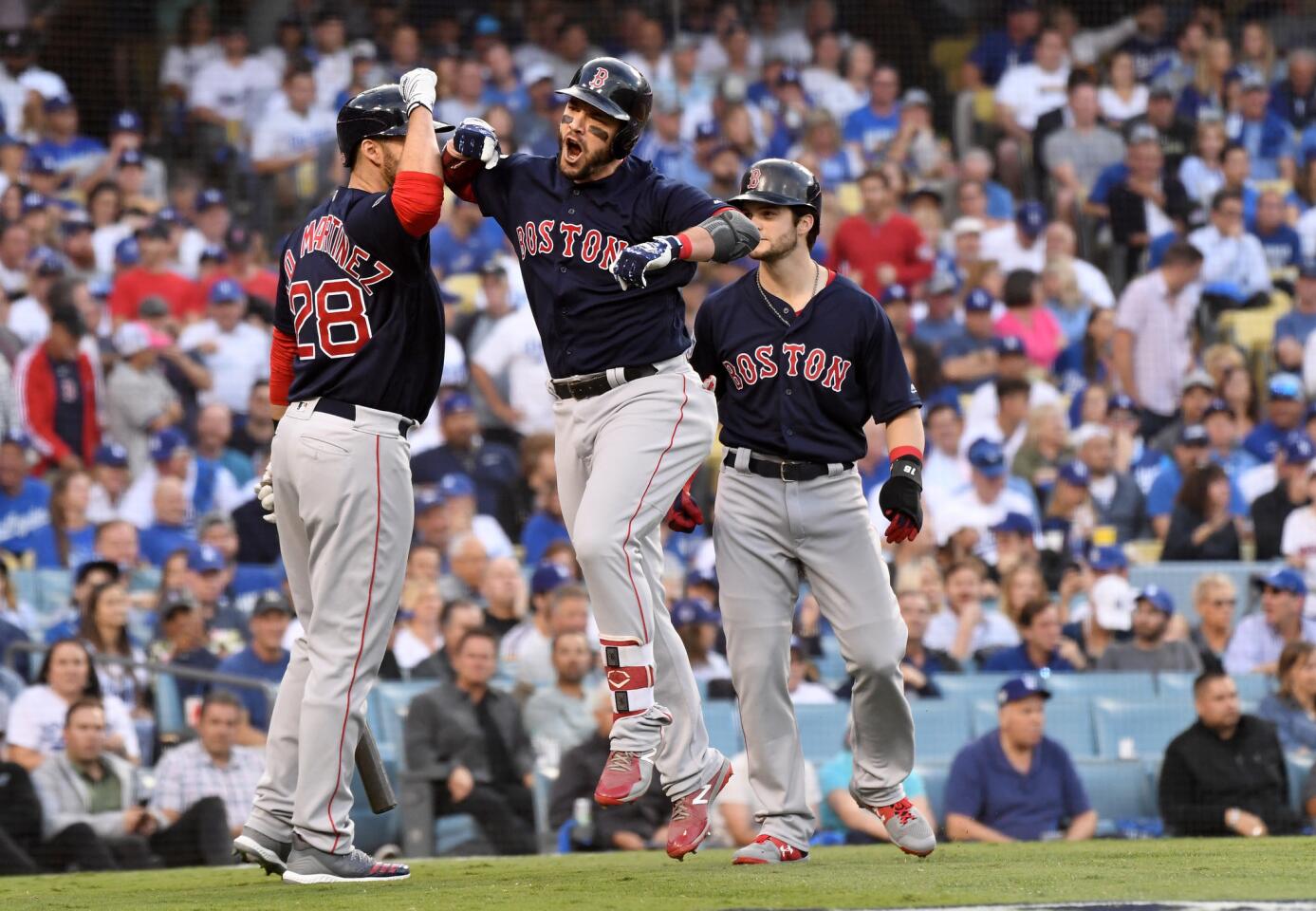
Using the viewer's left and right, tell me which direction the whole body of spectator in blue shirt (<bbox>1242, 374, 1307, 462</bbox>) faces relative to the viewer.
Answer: facing the viewer and to the left of the viewer

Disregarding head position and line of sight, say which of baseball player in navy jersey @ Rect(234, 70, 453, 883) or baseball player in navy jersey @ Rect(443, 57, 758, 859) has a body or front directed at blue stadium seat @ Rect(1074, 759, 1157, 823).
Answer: baseball player in navy jersey @ Rect(234, 70, 453, 883)

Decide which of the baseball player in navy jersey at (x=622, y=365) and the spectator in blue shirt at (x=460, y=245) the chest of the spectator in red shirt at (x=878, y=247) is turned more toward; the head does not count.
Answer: the baseball player in navy jersey

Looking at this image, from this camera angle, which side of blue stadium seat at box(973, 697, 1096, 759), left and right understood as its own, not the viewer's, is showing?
front

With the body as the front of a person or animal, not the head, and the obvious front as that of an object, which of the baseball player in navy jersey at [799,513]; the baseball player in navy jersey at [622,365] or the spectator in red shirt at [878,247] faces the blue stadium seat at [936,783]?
the spectator in red shirt

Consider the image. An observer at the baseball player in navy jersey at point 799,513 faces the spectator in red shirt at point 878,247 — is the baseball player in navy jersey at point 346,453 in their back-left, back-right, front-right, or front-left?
back-left

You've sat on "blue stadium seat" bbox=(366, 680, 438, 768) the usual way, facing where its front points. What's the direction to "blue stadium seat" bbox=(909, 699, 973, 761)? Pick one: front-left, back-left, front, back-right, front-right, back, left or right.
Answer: left

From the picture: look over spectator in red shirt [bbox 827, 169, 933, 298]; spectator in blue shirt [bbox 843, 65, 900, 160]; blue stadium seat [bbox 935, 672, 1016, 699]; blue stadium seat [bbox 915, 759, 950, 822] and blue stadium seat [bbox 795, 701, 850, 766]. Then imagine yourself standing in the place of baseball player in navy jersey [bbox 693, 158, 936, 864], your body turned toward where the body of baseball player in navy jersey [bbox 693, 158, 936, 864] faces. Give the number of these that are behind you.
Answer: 5

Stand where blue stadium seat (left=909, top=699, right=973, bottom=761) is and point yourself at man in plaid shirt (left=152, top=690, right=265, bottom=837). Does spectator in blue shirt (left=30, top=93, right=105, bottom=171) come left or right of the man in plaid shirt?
right

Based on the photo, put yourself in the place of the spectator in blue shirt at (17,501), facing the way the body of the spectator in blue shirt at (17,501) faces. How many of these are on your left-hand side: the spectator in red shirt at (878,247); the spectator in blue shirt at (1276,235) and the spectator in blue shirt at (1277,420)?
3

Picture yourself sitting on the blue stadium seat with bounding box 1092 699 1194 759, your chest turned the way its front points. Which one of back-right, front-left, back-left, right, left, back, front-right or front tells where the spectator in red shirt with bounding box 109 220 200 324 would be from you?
right

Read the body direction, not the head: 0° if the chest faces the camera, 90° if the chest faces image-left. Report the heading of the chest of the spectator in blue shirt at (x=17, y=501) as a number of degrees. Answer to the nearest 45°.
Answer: approximately 0°

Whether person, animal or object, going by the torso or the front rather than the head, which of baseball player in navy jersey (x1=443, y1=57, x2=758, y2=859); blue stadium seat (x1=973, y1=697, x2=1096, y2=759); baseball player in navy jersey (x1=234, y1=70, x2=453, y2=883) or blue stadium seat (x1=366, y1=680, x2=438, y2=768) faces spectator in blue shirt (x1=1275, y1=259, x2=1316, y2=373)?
baseball player in navy jersey (x1=234, y1=70, x2=453, y2=883)

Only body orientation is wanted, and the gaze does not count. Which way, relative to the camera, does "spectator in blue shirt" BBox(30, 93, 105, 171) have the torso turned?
toward the camera
